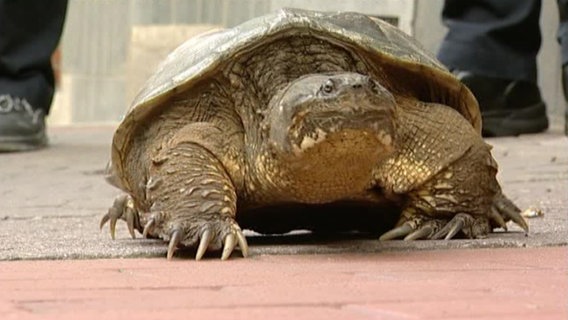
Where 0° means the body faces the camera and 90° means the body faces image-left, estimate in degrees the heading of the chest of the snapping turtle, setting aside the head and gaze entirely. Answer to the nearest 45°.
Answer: approximately 0°
